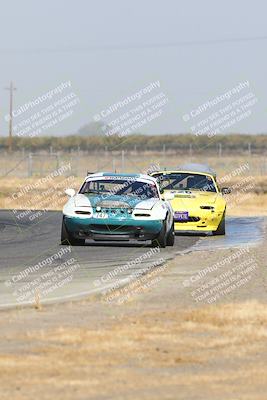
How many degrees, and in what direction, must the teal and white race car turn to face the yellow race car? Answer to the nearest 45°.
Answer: approximately 135° to its left

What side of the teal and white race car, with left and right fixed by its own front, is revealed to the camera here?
front
